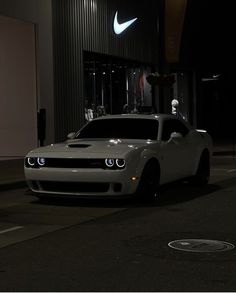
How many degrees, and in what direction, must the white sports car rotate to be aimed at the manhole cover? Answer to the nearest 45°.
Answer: approximately 45° to its left

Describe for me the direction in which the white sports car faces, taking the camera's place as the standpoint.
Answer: facing the viewer and to the left of the viewer
